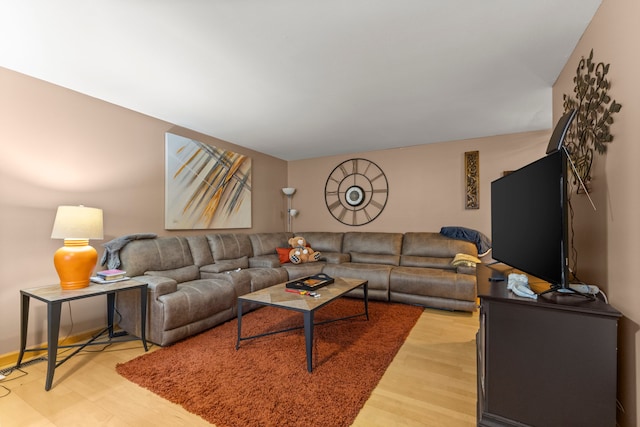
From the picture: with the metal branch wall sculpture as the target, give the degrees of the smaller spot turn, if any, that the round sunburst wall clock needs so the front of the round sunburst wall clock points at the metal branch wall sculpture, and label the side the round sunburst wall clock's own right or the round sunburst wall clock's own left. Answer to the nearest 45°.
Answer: approximately 45° to the round sunburst wall clock's own left

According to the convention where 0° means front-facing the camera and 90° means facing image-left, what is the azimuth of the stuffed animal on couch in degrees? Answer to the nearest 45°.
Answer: approximately 315°

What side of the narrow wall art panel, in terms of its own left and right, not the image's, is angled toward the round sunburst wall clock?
right

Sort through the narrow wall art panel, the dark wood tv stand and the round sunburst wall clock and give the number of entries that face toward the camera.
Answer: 2

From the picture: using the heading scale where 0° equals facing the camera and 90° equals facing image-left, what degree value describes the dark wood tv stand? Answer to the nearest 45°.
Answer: approximately 90°

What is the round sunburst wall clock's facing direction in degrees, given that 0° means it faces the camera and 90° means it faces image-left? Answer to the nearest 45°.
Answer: approximately 0°

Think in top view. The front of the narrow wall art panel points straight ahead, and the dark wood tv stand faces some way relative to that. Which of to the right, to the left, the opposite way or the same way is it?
to the right
